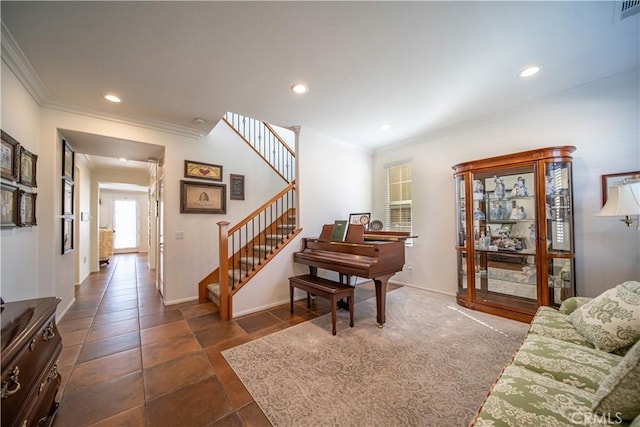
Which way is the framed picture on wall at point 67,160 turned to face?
to the viewer's right

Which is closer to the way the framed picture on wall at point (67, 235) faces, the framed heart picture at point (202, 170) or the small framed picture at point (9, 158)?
the framed heart picture

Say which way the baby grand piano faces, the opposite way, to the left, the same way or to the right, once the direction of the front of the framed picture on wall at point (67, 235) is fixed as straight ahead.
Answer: the opposite way

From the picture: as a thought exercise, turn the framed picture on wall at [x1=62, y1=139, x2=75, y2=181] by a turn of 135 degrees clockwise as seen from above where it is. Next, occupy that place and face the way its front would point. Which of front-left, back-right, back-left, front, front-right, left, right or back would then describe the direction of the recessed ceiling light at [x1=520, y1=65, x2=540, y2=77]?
left

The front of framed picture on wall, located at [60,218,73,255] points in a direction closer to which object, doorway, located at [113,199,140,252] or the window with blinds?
the window with blinds

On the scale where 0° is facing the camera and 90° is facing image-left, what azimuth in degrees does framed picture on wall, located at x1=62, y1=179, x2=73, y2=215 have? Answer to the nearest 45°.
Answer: approximately 315°

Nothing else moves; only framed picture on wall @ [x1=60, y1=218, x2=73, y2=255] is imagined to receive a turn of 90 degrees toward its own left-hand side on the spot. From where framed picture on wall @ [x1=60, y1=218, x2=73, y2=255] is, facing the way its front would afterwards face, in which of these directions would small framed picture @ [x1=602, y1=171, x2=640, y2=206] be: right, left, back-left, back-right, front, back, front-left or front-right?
back-right

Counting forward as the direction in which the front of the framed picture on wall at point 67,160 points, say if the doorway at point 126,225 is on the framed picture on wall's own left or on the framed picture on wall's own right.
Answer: on the framed picture on wall's own left

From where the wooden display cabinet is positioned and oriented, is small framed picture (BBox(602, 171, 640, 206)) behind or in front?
behind

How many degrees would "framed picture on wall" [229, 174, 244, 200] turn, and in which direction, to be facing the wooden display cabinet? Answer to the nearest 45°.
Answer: approximately 45° to its left

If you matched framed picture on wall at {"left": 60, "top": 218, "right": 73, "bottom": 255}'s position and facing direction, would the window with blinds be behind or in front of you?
in front

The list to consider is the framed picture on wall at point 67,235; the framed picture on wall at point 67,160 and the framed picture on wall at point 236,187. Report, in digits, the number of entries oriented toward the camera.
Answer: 1

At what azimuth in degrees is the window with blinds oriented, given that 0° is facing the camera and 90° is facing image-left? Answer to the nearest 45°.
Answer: approximately 45°
